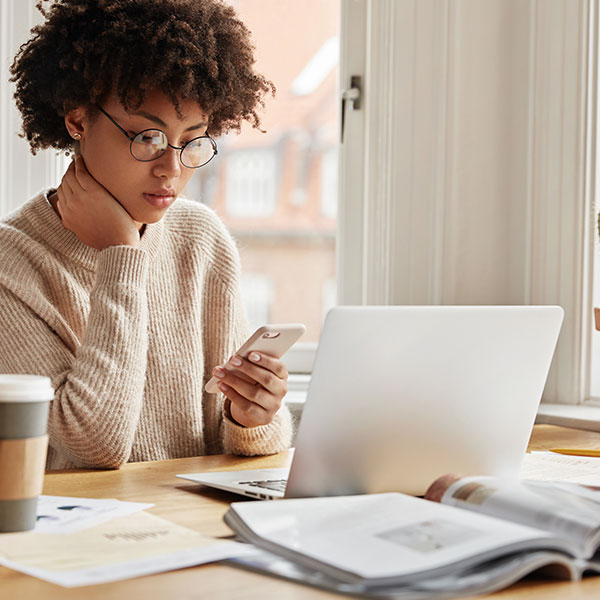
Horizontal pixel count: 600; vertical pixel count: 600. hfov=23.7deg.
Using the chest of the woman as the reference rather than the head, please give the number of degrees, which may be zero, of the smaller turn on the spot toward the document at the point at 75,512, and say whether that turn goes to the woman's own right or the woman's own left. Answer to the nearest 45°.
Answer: approximately 45° to the woman's own right

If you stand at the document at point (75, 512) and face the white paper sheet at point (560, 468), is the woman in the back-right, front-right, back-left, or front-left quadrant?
front-left

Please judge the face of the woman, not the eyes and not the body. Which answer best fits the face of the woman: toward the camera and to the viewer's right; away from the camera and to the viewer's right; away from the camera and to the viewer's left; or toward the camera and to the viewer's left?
toward the camera and to the viewer's right

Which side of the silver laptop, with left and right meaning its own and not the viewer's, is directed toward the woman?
front

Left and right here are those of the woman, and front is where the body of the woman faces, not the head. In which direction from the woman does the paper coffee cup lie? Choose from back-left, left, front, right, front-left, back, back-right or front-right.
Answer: front-right

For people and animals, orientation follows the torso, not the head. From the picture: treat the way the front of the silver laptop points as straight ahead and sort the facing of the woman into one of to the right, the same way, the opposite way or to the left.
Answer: the opposite way

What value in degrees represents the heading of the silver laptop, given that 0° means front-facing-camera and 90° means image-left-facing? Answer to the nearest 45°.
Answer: approximately 135°

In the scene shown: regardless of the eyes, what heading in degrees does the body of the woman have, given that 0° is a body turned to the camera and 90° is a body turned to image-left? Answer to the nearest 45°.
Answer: approximately 315°
